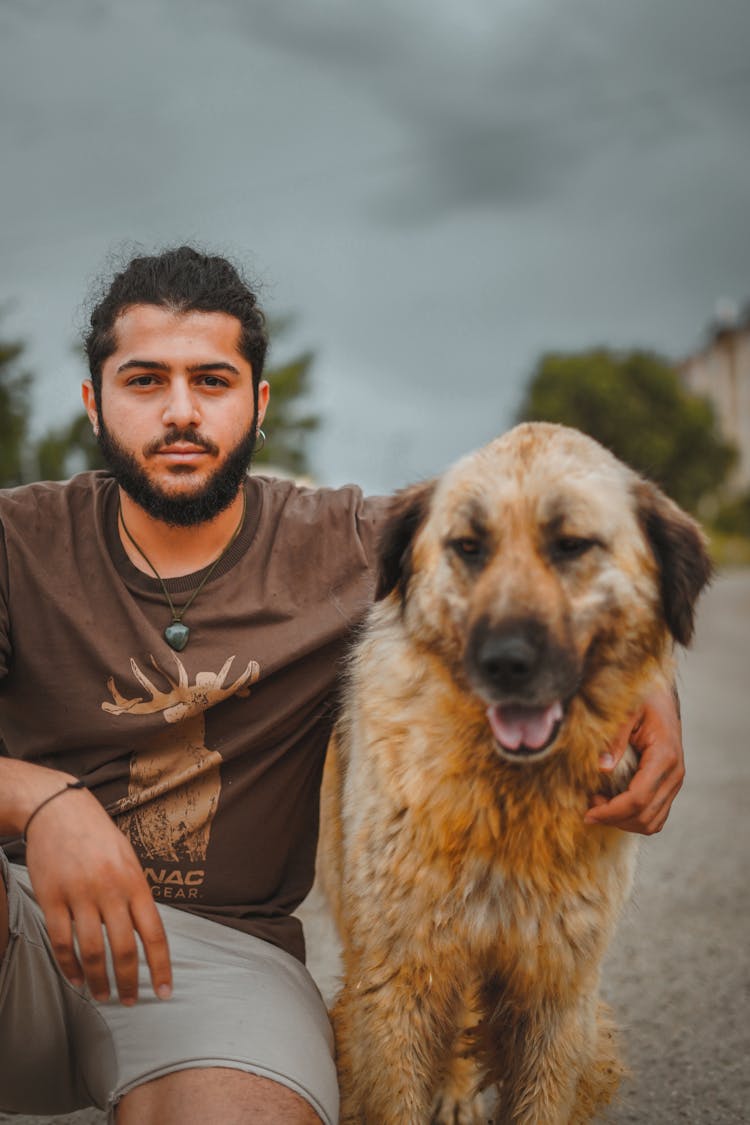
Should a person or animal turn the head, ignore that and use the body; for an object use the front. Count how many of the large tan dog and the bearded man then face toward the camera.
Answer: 2

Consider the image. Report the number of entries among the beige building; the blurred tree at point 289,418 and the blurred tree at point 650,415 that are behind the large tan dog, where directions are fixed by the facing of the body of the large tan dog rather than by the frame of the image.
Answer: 3

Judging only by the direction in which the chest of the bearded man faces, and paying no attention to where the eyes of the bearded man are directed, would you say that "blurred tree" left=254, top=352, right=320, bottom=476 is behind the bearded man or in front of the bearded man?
behind

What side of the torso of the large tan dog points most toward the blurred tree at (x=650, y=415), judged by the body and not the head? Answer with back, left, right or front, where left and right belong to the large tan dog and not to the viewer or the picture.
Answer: back

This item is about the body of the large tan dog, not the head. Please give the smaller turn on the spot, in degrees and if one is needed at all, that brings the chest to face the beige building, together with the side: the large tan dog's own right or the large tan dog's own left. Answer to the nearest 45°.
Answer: approximately 180°

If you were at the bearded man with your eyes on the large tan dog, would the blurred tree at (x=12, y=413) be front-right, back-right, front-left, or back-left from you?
back-left

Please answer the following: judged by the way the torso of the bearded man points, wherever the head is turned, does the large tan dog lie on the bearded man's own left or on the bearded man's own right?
on the bearded man's own left

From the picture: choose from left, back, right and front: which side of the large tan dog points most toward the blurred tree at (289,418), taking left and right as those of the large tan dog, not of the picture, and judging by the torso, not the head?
back

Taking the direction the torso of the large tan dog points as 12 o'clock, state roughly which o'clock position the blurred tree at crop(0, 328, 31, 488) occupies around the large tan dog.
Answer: The blurred tree is roughly at 5 o'clock from the large tan dog.

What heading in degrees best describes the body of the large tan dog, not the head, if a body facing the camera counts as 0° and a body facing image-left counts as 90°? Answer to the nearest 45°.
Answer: approximately 0°

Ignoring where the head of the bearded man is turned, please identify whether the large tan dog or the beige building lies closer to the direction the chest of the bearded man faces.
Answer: the large tan dog

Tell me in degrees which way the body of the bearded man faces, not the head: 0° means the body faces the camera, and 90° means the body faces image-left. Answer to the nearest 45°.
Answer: approximately 0°
